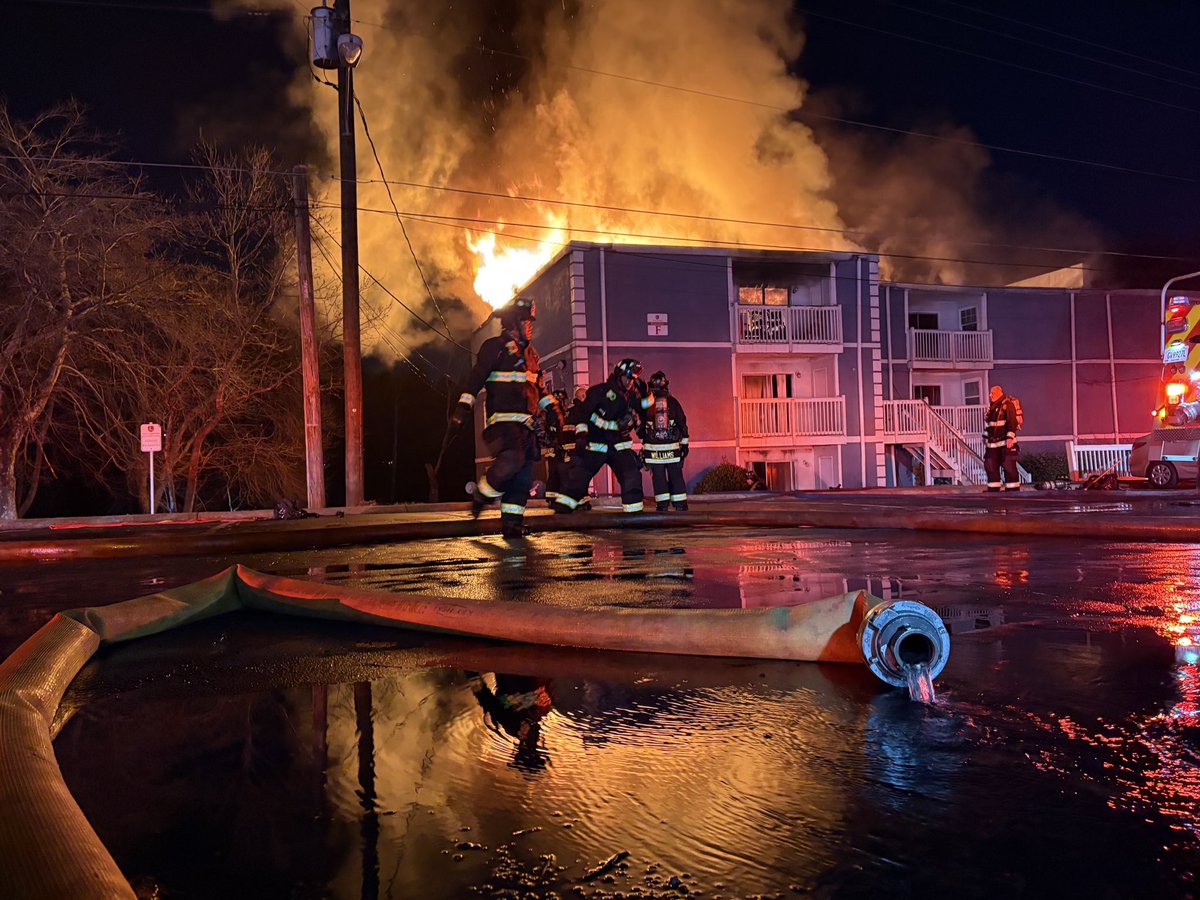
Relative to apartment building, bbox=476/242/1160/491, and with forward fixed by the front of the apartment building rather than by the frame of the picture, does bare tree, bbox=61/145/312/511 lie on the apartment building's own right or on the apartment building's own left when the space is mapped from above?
on the apartment building's own right

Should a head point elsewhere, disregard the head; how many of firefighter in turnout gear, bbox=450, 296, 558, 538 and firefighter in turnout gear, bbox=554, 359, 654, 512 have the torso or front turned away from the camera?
0

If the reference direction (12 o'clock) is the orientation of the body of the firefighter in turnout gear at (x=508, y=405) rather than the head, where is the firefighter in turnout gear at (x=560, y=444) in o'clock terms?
the firefighter in turnout gear at (x=560, y=444) is roughly at 8 o'clock from the firefighter in turnout gear at (x=508, y=405).

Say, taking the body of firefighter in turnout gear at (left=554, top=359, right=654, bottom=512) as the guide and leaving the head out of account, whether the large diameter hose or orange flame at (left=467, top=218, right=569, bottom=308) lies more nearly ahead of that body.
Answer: the large diameter hose

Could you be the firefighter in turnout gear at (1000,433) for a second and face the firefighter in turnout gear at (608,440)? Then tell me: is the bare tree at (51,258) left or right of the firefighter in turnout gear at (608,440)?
right

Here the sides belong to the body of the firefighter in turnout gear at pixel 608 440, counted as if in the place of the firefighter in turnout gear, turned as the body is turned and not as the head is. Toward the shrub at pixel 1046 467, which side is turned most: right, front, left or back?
left

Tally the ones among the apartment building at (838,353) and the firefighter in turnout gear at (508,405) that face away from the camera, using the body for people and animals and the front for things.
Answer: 0

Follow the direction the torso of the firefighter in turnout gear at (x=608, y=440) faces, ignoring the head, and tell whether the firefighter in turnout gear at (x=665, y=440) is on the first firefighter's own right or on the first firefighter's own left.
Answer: on the first firefighter's own left

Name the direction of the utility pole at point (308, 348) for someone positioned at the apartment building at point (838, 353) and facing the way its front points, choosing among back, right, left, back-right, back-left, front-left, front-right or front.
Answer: front-right

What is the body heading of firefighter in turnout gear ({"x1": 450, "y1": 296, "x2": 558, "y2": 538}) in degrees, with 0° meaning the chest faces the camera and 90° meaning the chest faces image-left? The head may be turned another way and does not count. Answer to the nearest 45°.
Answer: approximately 315°

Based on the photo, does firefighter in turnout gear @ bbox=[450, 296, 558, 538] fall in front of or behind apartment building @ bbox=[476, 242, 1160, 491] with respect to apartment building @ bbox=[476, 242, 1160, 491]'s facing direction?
in front
